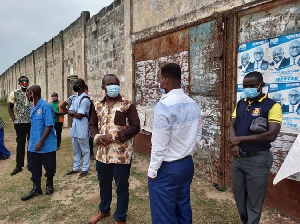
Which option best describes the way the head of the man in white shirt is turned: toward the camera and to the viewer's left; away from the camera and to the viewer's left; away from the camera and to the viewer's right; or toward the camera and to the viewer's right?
away from the camera and to the viewer's left

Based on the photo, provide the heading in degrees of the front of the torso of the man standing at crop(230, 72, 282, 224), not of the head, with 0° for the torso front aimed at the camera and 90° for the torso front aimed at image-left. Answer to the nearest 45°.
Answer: approximately 45°

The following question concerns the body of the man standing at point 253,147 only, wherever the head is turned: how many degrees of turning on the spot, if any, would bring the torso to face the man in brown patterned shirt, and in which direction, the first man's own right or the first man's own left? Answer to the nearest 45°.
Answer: approximately 45° to the first man's own right

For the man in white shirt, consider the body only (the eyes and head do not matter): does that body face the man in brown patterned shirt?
yes

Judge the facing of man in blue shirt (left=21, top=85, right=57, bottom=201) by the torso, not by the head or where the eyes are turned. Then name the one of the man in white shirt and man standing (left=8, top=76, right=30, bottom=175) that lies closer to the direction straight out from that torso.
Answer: the man in white shirt

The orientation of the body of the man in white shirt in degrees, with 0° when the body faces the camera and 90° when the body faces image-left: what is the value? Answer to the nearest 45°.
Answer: approximately 135°

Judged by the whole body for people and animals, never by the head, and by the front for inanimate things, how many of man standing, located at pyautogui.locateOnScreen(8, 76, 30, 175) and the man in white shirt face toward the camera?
1

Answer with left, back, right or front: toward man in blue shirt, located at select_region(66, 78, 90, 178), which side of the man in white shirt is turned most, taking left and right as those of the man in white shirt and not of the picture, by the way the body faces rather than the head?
front

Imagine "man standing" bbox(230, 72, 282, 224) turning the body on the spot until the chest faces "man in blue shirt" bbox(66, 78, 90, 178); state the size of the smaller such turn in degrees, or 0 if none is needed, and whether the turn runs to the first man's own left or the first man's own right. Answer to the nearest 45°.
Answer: approximately 45° to the first man's own right

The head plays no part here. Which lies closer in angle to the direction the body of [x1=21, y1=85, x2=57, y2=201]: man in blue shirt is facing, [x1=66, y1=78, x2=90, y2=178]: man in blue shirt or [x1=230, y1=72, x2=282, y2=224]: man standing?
the man standing

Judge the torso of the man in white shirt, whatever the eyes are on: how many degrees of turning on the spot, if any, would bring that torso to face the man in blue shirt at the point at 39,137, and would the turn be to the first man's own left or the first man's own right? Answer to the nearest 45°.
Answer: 0° — they already face them

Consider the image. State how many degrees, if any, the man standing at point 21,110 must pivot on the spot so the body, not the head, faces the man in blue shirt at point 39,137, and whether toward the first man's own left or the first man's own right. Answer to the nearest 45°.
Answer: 0° — they already face them
